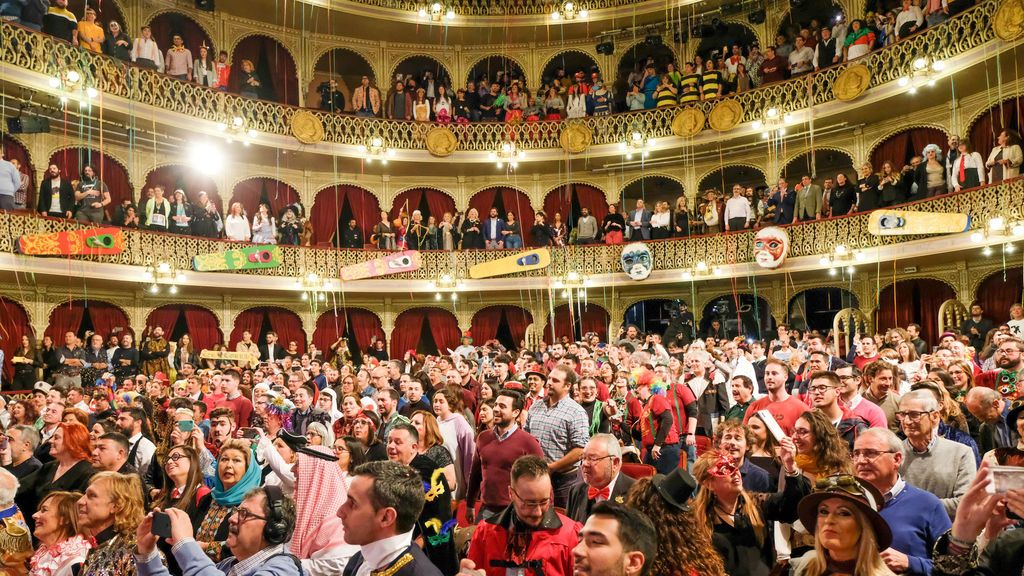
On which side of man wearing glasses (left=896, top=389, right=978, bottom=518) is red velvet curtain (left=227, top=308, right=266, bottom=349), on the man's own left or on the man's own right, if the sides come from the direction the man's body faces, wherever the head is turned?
on the man's own right

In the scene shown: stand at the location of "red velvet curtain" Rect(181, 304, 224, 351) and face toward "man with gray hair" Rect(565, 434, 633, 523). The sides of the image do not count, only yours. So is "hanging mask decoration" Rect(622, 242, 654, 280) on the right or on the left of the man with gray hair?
left

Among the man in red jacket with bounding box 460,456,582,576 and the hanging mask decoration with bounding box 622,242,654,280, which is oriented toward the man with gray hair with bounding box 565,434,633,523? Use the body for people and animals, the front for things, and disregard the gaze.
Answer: the hanging mask decoration

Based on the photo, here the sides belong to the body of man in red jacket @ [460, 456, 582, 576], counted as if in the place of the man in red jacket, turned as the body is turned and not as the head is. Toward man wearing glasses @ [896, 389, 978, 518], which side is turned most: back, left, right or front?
left

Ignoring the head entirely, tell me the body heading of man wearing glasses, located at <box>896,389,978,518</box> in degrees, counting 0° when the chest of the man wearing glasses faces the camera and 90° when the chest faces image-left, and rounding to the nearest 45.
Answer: approximately 45°

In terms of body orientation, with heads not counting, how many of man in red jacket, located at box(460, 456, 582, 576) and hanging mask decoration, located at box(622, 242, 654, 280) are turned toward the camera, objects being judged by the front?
2

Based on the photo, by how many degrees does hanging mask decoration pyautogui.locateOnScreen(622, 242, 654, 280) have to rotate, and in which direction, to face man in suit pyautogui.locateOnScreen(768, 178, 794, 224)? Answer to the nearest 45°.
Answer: approximately 90° to its left

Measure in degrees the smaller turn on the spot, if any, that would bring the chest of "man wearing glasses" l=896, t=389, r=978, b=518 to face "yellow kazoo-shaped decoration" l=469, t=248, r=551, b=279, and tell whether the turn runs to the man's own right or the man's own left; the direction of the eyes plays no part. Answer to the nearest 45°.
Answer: approximately 90° to the man's own right
